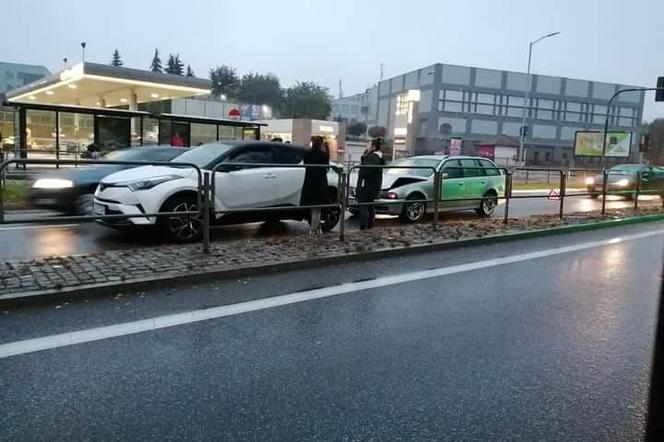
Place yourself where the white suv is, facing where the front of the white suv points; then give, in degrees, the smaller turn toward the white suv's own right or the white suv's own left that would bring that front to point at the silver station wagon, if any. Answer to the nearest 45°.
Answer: approximately 180°

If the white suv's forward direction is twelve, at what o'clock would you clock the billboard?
The billboard is roughly at 6 o'clock from the white suv.

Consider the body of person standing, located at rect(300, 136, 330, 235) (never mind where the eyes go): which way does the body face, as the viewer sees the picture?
away from the camera

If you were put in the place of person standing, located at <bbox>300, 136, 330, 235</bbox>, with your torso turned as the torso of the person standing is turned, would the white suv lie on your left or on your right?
on your left
